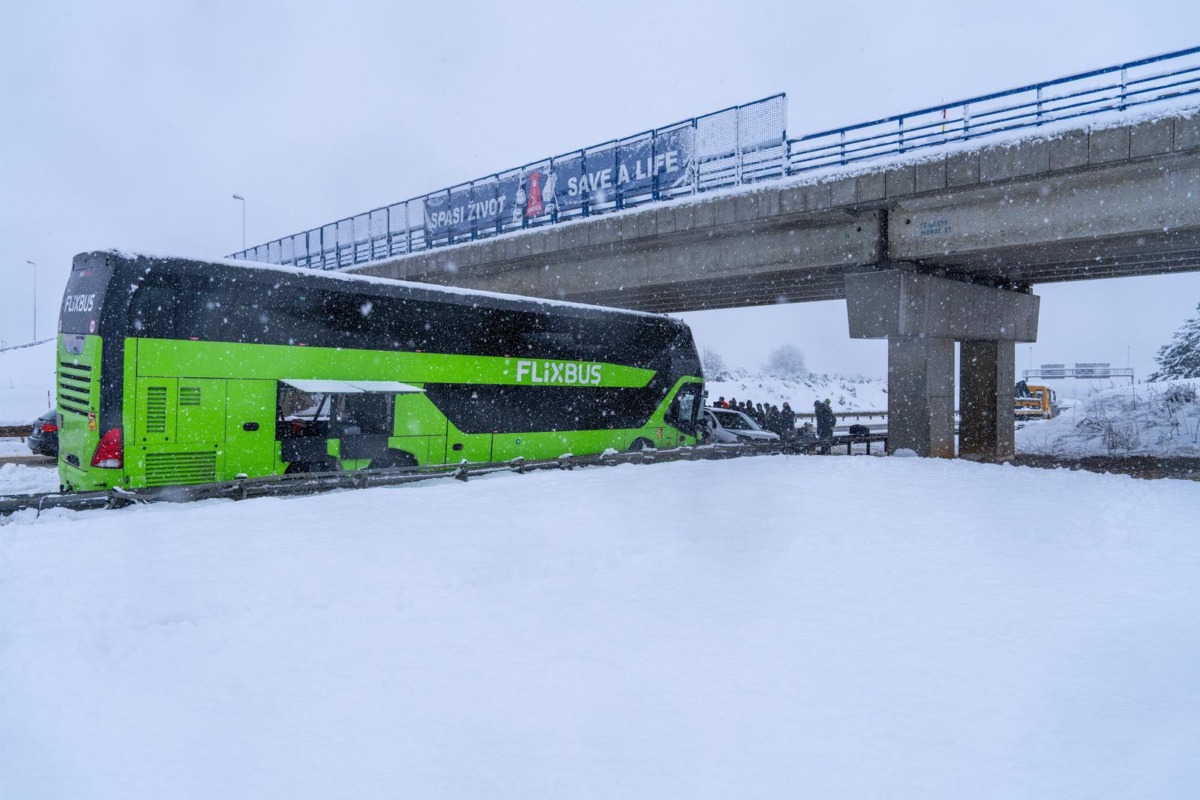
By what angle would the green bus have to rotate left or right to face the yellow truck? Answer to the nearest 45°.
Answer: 0° — it already faces it

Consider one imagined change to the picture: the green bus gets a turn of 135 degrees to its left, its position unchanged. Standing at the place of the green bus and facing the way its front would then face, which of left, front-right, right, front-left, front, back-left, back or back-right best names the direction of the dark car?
front-right

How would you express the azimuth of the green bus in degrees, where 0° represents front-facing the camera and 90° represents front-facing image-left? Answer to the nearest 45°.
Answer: approximately 225°

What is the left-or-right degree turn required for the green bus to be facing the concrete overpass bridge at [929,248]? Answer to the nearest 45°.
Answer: approximately 45° to its right

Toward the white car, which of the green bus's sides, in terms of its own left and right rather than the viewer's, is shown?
front
